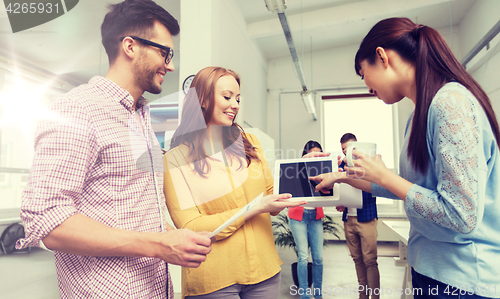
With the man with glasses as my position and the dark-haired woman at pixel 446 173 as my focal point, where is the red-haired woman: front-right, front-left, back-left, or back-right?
front-left

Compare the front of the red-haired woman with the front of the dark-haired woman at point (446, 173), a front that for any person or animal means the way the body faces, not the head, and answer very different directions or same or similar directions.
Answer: very different directions

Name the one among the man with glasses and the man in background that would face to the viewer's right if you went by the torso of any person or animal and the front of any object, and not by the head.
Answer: the man with glasses

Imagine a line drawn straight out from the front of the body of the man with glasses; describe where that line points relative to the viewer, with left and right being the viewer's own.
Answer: facing to the right of the viewer

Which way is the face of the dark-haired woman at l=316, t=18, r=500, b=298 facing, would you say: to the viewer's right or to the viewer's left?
to the viewer's left

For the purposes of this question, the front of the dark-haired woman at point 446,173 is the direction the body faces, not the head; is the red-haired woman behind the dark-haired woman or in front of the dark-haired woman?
in front

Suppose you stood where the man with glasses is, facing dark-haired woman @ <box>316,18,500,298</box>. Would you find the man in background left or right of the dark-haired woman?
left

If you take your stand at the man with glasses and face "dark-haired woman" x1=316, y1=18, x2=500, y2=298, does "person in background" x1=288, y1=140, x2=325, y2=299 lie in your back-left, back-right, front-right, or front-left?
front-left

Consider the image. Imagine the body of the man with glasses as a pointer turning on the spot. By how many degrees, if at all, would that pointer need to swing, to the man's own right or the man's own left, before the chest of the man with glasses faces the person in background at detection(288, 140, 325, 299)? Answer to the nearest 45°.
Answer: approximately 45° to the man's own left

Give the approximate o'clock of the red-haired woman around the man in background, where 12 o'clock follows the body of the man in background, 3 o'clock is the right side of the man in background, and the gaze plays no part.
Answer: The red-haired woman is roughly at 11 o'clock from the man in background.

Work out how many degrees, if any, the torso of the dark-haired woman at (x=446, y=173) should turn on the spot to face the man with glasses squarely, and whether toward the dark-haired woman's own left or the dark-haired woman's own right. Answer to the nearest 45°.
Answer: approximately 45° to the dark-haired woman's own left

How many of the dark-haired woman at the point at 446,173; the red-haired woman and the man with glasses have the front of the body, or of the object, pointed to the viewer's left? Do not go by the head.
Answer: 1

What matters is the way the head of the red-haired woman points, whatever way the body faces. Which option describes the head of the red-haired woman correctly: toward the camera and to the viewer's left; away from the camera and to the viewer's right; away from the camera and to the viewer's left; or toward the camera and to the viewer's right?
toward the camera and to the viewer's right

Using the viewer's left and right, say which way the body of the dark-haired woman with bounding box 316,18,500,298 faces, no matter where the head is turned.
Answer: facing to the left of the viewer

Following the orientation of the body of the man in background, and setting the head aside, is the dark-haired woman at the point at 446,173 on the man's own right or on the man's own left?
on the man's own left

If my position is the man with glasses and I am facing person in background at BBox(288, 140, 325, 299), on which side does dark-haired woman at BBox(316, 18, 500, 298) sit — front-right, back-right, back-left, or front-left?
front-right

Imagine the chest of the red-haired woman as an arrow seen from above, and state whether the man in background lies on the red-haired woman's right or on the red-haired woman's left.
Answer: on the red-haired woman's left
